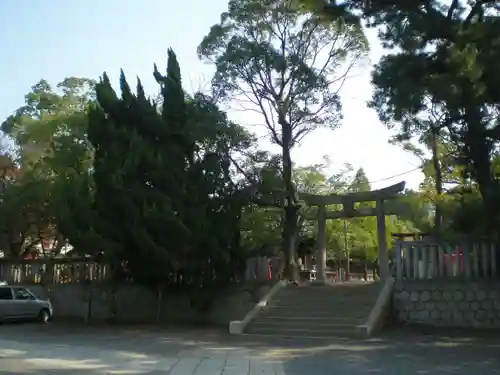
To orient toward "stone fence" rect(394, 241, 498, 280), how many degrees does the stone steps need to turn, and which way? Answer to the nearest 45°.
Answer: approximately 90° to its left

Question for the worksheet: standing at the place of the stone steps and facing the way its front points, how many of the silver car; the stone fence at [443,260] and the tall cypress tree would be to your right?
2

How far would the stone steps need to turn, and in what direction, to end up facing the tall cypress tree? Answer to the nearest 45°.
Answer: approximately 90° to its right

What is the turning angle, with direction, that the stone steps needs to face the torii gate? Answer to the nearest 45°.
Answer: approximately 180°

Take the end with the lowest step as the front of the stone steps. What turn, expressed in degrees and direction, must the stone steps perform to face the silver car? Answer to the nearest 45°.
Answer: approximately 90° to its right

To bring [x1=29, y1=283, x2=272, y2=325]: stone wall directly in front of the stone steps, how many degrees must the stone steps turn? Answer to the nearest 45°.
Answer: approximately 135° to its right

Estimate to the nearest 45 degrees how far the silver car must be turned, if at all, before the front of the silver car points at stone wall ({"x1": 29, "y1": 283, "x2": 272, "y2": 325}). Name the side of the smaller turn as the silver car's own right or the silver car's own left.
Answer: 0° — it already faces it

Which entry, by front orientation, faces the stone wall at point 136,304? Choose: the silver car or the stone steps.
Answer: the silver car

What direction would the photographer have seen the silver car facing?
facing to the right of the viewer

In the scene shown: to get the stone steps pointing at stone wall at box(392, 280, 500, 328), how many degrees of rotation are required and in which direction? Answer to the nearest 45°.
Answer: approximately 90° to its left

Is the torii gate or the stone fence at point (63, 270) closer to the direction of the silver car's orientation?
the torii gate
